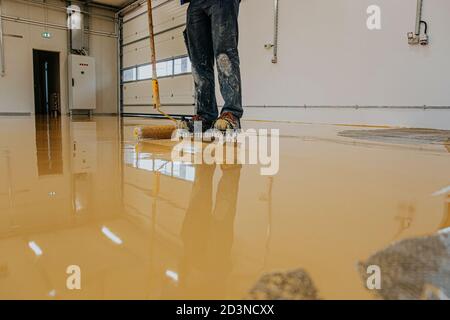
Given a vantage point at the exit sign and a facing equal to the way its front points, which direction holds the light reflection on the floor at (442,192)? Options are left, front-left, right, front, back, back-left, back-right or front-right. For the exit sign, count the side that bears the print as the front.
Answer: front

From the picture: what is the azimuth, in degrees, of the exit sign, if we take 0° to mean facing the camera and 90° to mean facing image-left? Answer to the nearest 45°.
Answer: approximately 0°

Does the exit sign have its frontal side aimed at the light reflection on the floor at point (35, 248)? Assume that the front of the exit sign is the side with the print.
yes

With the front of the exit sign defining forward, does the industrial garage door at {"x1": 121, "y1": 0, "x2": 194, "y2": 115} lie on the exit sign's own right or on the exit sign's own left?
on the exit sign's own left
